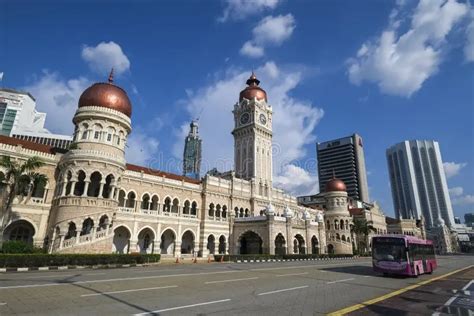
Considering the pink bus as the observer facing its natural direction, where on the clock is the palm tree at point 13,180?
The palm tree is roughly at 1 o'clock from the pink bus.

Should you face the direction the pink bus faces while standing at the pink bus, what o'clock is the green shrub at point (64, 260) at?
The green shrub is roughly at 1 o'clock from the pink bus.

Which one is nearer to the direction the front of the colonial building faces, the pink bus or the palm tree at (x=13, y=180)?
the pink bus

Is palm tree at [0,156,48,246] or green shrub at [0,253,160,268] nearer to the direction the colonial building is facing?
the green shrub

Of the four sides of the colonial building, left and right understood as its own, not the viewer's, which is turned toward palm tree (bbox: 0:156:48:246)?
right

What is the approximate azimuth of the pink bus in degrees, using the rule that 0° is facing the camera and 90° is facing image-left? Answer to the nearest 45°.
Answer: approximately 45°
